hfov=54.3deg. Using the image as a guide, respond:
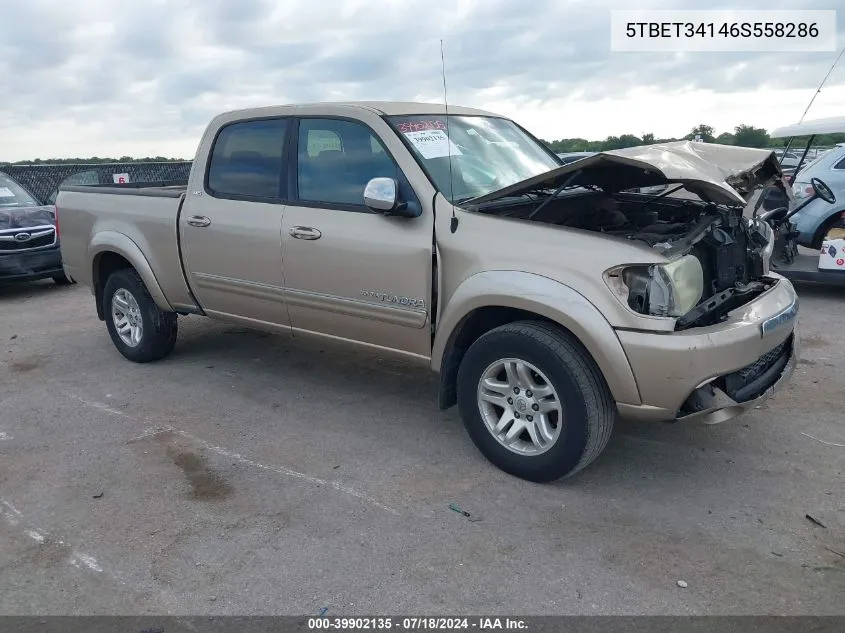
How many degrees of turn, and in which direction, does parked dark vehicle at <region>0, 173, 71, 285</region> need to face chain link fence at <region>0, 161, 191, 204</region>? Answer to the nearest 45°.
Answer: approximately 135° to its left

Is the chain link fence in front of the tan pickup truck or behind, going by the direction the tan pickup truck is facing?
behind

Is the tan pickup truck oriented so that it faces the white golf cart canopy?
no

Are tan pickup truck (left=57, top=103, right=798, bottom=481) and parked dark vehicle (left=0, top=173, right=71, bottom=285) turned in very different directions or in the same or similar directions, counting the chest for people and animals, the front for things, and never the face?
same or similar directions

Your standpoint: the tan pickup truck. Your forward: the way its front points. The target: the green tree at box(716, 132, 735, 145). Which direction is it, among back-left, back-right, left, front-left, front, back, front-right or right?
left

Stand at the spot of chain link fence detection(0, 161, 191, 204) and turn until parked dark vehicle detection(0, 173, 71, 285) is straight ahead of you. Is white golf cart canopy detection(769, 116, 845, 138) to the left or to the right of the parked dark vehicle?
left

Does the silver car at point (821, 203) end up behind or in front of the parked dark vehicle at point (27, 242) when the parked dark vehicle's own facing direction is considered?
in front

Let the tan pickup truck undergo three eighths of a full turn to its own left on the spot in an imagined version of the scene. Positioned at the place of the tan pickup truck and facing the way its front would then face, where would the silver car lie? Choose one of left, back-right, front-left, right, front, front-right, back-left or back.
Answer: front-right

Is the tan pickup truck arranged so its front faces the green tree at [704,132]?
no

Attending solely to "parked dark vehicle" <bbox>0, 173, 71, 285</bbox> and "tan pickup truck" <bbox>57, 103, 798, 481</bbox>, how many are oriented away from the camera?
0

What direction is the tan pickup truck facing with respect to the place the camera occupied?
facing the viewer and to the right of the viewer
